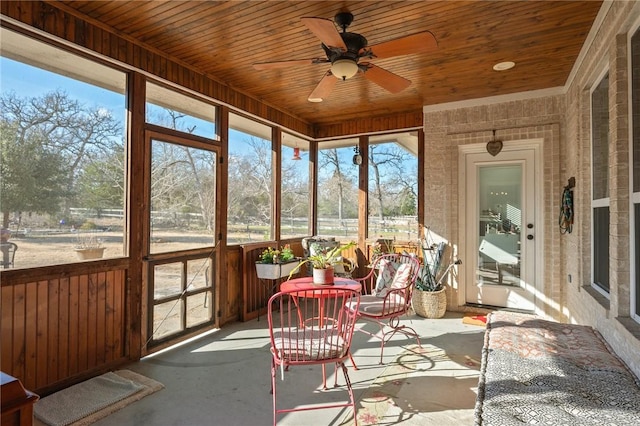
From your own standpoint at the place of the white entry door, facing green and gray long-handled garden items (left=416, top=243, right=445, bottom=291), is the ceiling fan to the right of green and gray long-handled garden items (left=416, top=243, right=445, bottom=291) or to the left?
left

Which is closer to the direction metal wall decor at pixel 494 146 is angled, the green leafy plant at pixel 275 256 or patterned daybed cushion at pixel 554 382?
the patterned daybed cushion

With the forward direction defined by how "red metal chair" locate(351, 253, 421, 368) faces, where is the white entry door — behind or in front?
behind

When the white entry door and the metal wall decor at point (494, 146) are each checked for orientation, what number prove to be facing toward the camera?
2

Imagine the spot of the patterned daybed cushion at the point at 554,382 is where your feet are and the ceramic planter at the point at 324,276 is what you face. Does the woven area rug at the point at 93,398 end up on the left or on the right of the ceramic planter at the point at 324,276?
left

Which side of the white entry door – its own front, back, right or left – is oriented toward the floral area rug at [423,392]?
front

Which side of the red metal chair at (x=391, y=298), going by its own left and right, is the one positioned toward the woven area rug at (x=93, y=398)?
front

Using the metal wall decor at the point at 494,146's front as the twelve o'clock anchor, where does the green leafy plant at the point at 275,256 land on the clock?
The green leafy plant is roughly at 2 o'clock from the metal wall decor.

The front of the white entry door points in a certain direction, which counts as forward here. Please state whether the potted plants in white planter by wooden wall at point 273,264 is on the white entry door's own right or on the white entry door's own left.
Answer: on the white entry door's own right

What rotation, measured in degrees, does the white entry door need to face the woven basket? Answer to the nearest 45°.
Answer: approximately 45° to its right

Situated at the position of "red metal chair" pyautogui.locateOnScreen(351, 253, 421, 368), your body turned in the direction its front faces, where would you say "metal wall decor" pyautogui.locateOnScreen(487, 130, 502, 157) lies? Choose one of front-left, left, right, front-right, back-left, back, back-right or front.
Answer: back
